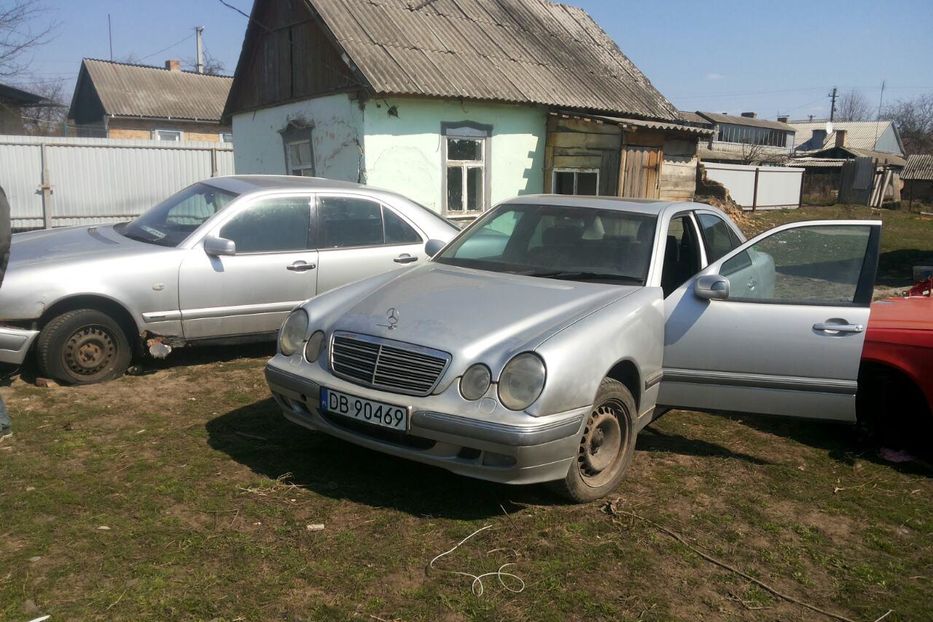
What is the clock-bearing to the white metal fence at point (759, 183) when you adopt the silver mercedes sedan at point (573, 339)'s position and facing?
The white metal fence is roughly at 5 o'clock from the silver mercedes sedan.

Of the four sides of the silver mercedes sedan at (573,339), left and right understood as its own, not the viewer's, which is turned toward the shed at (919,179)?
back

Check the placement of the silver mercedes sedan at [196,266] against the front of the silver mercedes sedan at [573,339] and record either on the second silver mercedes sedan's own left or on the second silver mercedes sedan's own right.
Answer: on the second silver mercedes sedan's own right

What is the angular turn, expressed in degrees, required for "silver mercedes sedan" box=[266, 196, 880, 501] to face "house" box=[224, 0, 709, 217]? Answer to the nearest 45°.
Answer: approximately 135° to its right

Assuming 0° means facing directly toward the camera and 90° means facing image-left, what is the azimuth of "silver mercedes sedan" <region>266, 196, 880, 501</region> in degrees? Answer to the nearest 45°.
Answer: approximately 45°

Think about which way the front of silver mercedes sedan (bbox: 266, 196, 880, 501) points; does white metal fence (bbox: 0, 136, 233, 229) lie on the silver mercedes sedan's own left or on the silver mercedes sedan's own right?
on the silver mercedes sedan's own right

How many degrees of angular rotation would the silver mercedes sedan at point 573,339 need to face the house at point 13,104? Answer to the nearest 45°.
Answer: approximately 90° to its right
